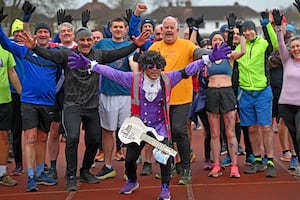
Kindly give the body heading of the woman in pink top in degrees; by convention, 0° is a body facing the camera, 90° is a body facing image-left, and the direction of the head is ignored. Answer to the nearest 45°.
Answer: approximately 0°

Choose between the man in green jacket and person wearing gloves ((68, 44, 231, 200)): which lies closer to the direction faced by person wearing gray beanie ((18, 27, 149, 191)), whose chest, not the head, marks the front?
the person wearing gloves

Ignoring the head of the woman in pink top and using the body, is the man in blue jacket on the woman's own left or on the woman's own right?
on the woman's own right

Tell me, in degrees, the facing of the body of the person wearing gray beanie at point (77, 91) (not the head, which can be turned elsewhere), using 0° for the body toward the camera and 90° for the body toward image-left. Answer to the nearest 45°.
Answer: approximately 0°

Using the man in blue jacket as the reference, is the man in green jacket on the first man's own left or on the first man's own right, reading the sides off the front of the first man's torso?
on the first man's own left

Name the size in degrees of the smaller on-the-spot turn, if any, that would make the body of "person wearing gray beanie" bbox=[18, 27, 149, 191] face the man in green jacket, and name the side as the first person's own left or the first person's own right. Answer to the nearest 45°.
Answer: approximately 90° to the first person's own left

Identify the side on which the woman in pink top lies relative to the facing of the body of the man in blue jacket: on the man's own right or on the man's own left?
on the man's own left
